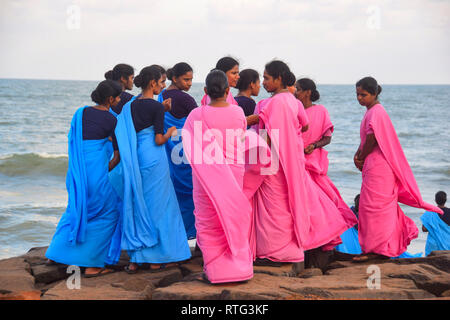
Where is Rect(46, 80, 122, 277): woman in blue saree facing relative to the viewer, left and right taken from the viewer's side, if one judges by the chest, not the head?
facing away from the viewer and to the right of the viewer

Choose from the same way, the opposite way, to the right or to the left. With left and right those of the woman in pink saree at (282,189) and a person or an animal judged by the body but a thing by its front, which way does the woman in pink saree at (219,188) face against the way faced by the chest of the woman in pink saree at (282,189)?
to the right

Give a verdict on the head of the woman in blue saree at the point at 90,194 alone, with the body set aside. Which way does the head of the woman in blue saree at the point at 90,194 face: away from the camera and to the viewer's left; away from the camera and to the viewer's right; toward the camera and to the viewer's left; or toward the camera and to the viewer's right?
away from the camera and to the viewer's right

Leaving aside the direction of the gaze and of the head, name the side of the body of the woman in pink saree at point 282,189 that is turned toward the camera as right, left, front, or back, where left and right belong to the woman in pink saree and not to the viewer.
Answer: left

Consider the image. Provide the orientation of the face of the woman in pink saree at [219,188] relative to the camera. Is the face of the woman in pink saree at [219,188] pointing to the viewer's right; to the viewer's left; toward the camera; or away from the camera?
away from the camera

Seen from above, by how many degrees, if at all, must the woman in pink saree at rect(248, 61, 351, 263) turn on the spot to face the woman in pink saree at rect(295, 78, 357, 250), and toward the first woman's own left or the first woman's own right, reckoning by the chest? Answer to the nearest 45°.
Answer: approximately 90° to the first woman's own right

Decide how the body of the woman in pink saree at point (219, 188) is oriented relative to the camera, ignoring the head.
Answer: away from the camera

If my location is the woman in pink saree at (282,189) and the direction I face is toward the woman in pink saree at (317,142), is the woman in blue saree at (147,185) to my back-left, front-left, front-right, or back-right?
back-left

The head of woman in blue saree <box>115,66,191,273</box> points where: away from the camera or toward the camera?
away from the camera

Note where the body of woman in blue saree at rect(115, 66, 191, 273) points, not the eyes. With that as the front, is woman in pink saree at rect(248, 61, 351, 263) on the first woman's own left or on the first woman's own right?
on the first woman's own right

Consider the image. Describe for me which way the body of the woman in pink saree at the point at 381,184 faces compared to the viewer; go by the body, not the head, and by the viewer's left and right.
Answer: facing to the left of the viewer
